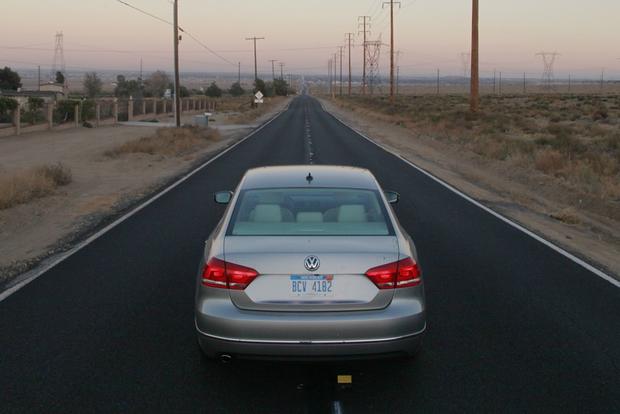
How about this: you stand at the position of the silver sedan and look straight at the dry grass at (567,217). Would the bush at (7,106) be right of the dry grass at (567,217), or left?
left

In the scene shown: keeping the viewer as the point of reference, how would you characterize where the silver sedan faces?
facing away from the viewer

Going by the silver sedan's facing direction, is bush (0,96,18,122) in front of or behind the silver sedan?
in front

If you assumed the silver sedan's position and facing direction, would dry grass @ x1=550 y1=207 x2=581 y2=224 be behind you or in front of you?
in front
